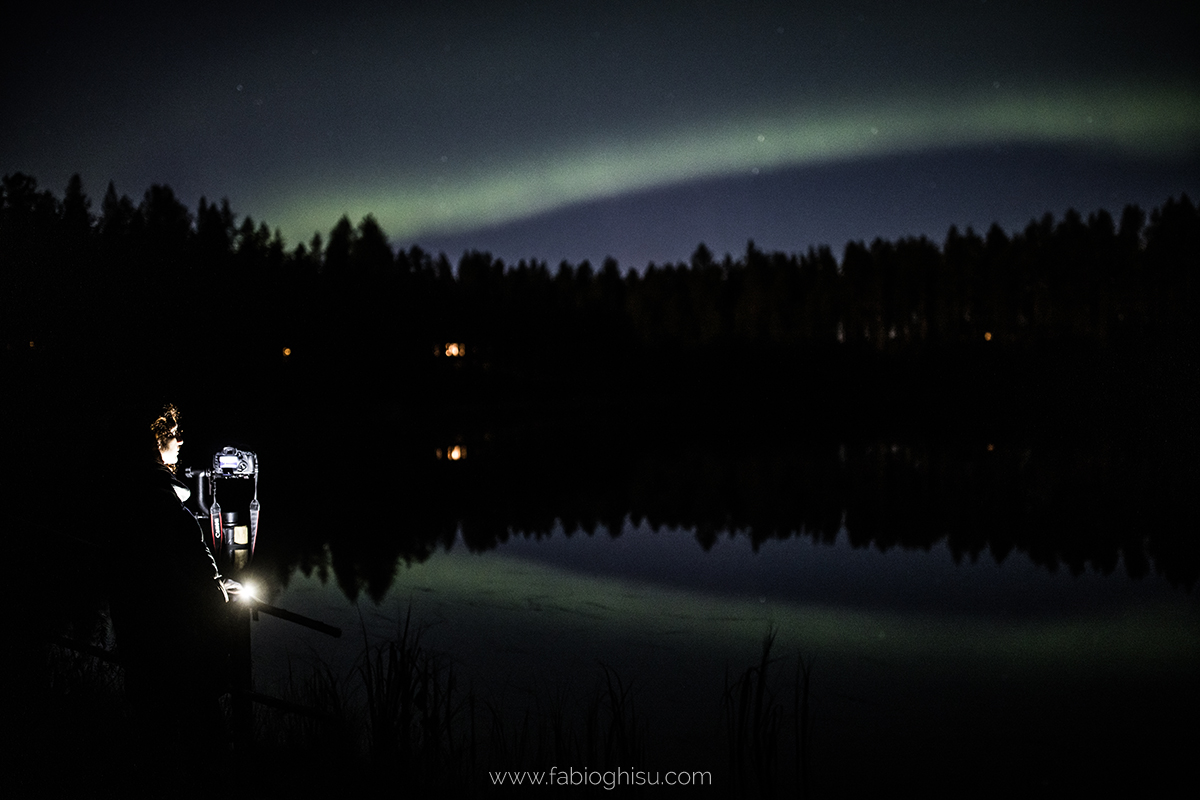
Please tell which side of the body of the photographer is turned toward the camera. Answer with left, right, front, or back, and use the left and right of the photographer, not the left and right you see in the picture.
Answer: right
